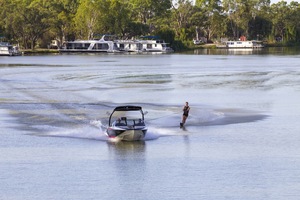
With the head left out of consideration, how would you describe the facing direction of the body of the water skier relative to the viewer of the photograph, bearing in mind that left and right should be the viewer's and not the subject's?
facing the viewer and to the left of the viewer
